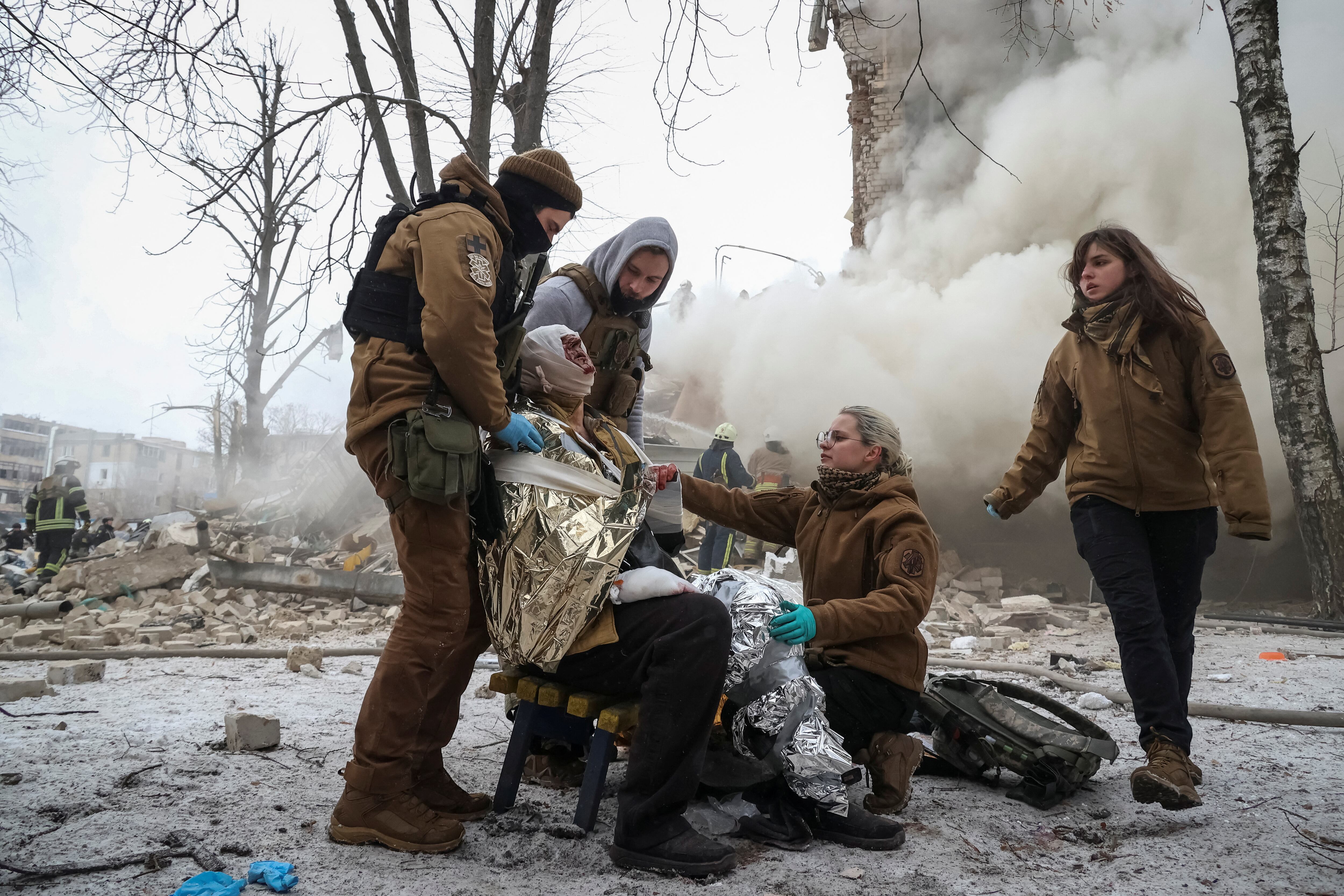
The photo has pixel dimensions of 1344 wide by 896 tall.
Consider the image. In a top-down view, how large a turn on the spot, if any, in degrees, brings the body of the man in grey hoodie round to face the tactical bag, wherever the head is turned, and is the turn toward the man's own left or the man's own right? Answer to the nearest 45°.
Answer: approximately 45° to the man's own left

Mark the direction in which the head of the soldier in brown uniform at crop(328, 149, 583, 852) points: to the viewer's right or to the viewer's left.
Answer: to the viewer's right

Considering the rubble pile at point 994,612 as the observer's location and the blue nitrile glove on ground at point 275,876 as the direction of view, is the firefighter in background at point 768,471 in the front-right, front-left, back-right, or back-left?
back-right

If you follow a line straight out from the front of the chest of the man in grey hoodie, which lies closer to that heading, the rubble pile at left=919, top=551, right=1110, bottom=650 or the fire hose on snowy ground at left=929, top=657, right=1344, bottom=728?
the fire hose on snowy ground

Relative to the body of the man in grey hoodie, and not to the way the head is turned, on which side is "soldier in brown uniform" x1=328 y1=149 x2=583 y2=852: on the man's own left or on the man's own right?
on the man's own right

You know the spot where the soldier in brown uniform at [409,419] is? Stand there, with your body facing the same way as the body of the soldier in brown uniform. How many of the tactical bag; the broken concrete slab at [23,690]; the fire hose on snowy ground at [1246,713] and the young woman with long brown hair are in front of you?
3

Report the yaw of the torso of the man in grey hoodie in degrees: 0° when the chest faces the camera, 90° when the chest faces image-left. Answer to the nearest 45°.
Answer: approximately 315°

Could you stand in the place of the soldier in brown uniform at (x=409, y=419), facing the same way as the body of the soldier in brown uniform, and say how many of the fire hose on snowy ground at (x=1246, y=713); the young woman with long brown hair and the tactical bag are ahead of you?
3

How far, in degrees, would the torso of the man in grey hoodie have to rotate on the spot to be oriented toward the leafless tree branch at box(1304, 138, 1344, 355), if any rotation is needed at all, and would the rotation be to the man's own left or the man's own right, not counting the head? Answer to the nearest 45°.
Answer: approximately 90° to the man's own left

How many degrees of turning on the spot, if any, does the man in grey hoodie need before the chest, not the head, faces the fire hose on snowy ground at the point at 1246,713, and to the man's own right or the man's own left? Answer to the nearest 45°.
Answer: approximately 45° to the man's own left

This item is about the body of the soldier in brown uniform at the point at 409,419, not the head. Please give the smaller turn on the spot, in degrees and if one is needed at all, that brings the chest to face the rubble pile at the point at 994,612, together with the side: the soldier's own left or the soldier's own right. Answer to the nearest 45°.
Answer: approximately 45° to the soldier's own left

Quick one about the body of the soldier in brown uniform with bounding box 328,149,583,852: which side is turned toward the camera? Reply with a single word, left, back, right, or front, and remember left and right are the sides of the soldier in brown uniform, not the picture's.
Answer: right

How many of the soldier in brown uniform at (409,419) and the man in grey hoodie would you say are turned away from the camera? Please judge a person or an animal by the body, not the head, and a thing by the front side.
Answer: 0

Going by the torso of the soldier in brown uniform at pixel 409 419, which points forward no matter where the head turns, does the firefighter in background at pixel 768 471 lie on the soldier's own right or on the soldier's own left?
on the soldier's own left
